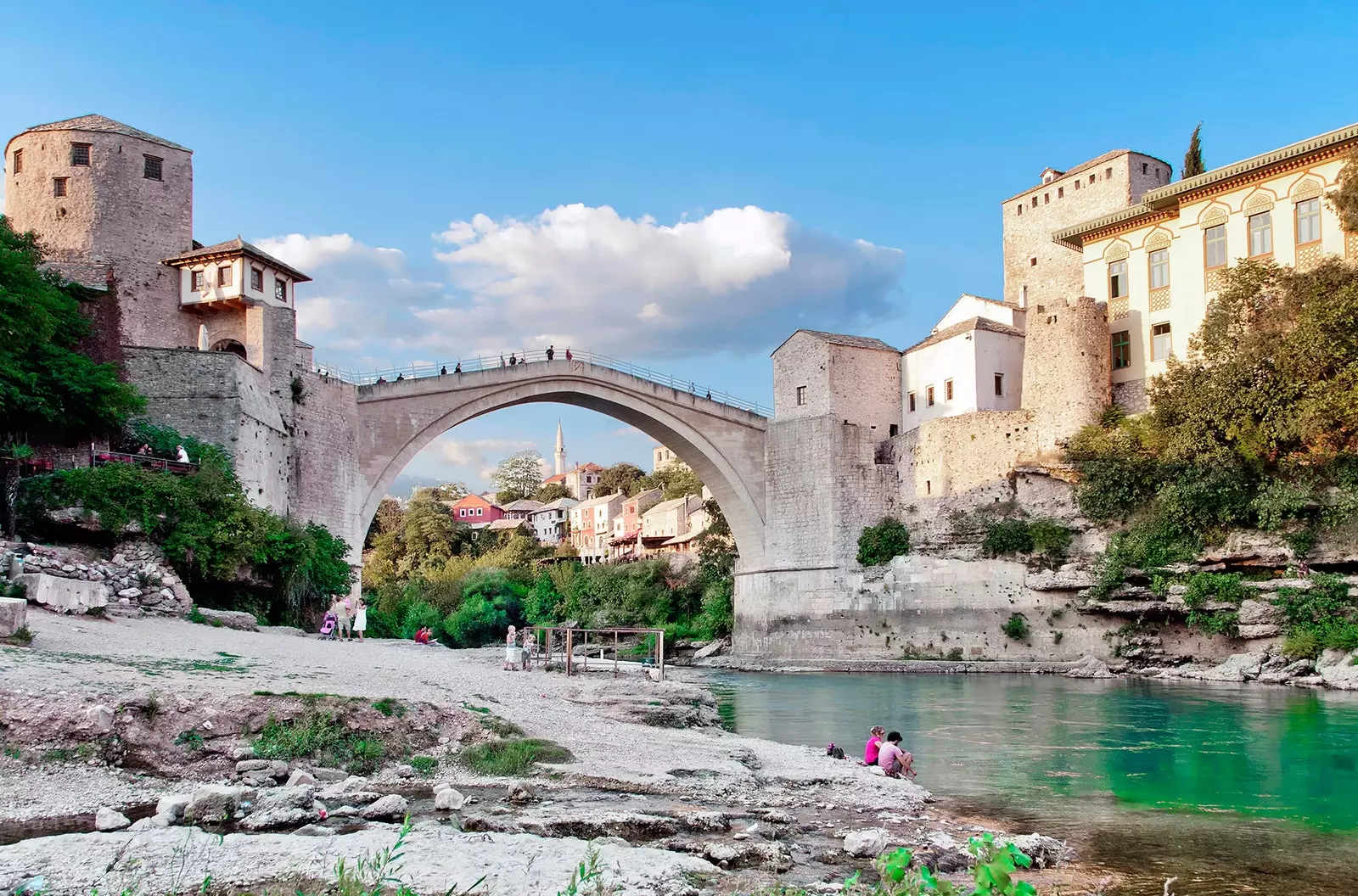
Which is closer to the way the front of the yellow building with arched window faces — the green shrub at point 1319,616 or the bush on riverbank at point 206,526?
the bush on riverbank

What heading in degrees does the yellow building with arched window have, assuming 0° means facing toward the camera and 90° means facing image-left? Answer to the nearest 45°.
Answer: approximately 45°

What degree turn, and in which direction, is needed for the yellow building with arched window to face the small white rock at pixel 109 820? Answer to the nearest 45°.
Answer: approximately 45° to its left

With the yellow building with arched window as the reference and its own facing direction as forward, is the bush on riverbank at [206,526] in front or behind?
in front

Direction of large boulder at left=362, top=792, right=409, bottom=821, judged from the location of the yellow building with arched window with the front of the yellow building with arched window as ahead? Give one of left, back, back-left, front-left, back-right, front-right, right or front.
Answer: front-left

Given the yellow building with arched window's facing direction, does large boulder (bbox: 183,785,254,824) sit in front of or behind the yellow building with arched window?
in front

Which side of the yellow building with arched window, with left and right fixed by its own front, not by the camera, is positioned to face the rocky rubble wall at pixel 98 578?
front

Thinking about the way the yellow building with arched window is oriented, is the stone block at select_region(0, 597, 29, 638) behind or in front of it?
in front
